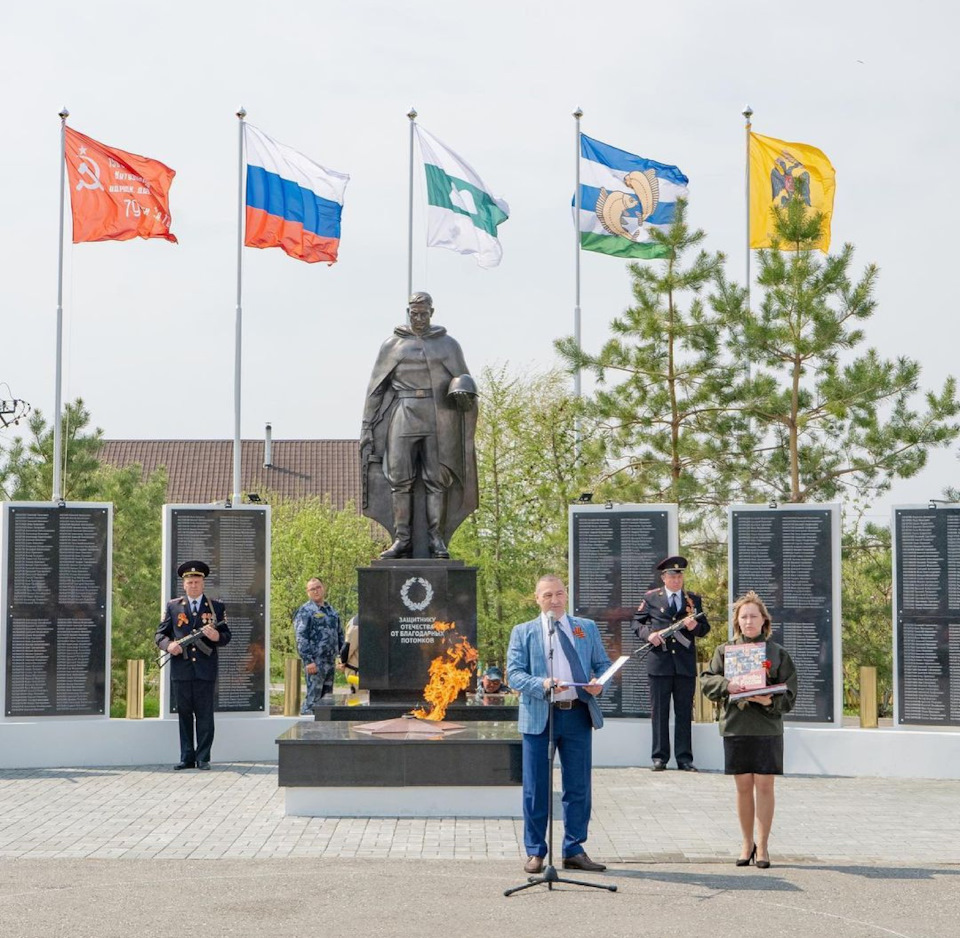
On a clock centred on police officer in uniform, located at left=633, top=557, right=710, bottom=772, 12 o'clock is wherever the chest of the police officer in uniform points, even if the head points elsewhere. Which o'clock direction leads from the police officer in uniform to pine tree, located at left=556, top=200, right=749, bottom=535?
The pine tree is roughly at 6 o'clock from the police officer in uniform.

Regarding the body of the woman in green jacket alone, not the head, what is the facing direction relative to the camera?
toward the camera

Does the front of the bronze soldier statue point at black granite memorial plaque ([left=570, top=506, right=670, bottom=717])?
no

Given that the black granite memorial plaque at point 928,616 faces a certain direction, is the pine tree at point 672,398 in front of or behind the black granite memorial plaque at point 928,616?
behind

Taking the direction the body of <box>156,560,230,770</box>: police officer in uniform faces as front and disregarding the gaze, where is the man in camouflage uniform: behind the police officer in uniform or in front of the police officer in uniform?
behind

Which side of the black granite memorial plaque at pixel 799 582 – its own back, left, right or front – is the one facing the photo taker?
front

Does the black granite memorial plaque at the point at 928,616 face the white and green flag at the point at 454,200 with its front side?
no

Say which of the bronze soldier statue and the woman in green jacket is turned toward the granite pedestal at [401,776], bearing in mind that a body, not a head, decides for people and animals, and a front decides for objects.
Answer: the bronze soldier statue

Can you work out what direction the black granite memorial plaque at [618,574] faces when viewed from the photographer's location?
facing the viewer

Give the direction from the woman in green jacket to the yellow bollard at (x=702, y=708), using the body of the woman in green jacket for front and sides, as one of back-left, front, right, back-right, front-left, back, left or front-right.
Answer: back

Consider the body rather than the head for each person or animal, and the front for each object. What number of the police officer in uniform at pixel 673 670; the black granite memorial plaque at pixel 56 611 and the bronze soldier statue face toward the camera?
3

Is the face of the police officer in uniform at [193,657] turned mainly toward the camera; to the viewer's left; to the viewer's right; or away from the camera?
toward the camera

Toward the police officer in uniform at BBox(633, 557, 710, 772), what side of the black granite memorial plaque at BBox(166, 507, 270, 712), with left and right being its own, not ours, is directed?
left

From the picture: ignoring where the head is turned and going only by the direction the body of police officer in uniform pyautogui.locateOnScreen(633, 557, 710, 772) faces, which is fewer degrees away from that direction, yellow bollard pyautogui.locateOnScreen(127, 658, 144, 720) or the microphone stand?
the microphone stand

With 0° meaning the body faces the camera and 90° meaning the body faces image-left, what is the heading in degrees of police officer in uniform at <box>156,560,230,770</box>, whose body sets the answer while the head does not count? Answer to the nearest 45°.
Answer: approximately 0°

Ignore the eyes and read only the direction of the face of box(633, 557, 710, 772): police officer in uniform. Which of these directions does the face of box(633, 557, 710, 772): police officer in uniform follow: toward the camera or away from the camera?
toward the camera

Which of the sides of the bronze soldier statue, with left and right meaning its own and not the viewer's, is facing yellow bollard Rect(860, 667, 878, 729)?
left

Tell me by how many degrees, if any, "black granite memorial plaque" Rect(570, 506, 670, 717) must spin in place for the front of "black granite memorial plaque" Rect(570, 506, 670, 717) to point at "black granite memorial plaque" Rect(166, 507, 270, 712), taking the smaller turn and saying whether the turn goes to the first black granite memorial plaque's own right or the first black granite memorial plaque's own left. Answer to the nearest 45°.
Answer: approximately 90° to the first black granite memorial plaque's own right

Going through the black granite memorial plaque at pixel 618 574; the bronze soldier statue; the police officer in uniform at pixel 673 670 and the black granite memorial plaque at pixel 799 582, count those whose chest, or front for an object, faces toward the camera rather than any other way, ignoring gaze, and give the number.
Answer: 4

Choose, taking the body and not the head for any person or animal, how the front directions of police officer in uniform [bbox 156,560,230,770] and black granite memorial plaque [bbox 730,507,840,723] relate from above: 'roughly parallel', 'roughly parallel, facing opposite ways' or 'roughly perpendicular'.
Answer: roughly parallel

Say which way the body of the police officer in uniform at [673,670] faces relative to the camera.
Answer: toward the camera
